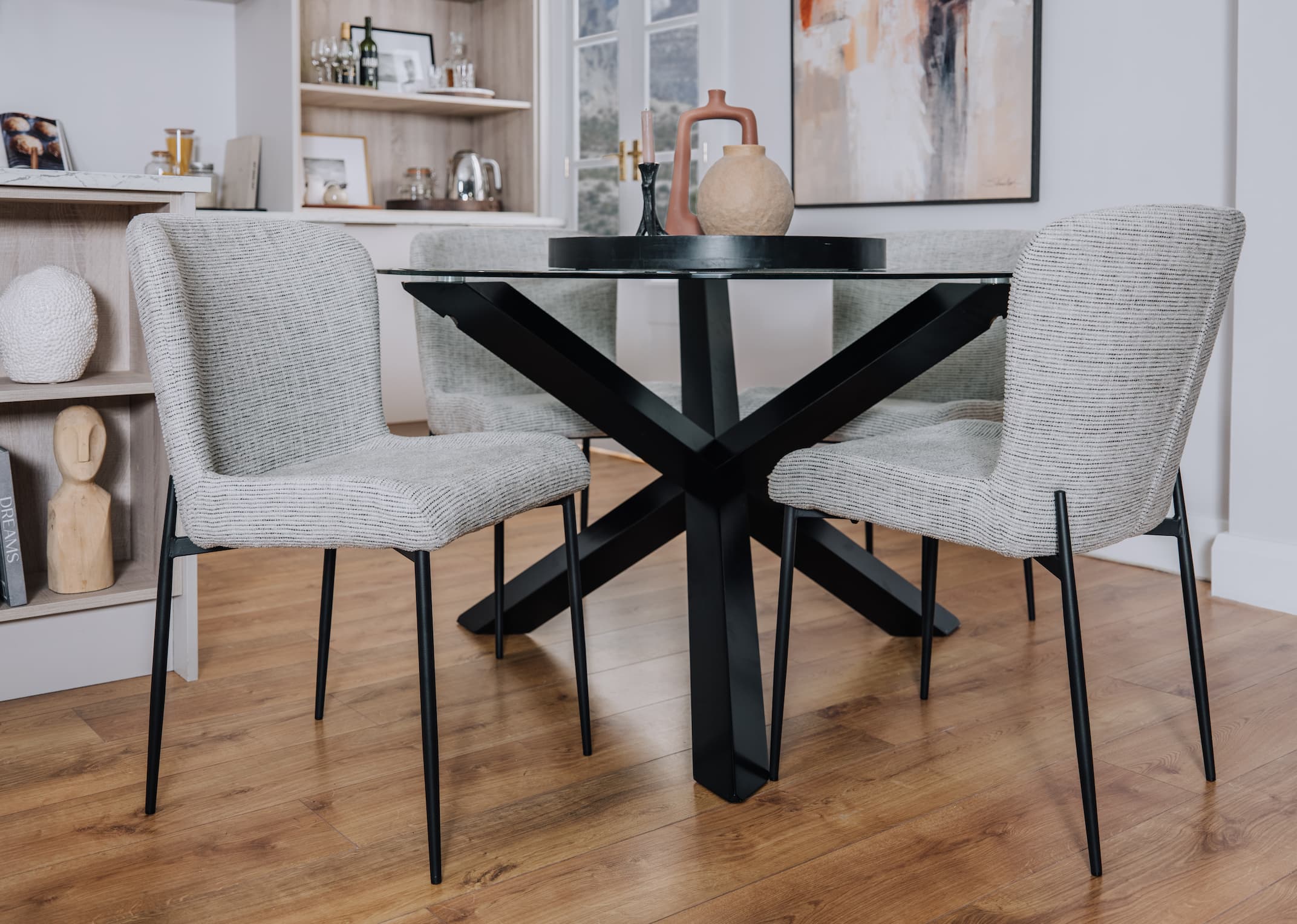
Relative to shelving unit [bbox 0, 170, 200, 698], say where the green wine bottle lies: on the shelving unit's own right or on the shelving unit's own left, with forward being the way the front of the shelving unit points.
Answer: on the shelving unit's own left

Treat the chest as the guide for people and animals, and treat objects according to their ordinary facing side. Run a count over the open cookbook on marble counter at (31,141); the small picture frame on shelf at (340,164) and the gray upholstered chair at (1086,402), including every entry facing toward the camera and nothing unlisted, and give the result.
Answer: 2

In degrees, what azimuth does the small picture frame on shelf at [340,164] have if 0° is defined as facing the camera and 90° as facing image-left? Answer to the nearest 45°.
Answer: approximately 0°

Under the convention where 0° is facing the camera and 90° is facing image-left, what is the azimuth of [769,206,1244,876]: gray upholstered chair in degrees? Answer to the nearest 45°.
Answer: approximately 135°

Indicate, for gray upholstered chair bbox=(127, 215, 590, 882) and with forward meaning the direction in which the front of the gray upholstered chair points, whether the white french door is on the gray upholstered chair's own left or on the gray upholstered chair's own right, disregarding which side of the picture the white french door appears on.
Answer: on the gray upholstered chair's own left
